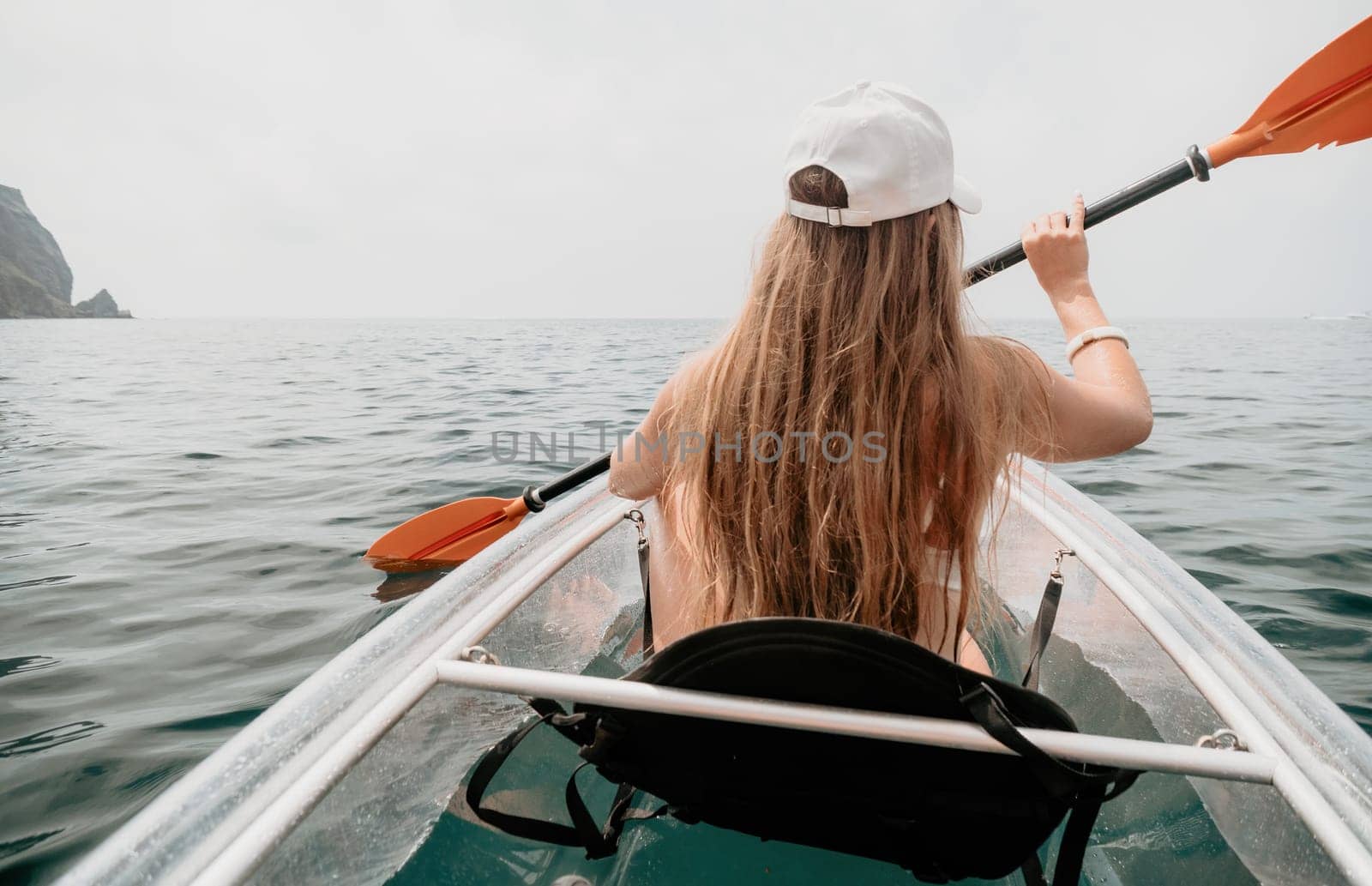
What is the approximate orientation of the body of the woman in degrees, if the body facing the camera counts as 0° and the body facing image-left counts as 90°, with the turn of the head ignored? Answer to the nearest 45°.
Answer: approximately 180°
